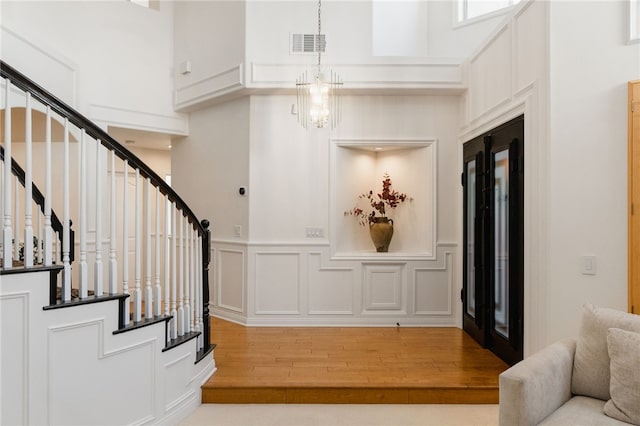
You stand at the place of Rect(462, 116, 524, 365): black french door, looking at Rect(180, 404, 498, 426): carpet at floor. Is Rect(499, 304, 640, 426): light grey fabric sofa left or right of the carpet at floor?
left

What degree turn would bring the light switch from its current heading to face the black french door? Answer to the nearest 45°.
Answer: approximately 135° to its right

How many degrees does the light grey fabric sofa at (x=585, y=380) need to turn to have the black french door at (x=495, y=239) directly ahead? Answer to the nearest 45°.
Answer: approximately 135° to its right

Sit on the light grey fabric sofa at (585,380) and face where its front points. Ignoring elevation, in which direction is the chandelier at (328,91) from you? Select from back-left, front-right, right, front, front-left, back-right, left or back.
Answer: right

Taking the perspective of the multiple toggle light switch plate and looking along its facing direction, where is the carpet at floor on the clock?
The carpet at floor is roughly at 12 o'clock from the multiple toggle light switch plate.

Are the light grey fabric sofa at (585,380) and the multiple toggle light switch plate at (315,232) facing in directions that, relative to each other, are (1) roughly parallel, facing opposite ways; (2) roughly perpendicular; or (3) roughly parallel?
roughly perpendicular

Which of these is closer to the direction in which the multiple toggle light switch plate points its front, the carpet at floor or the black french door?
the carpet at floor
